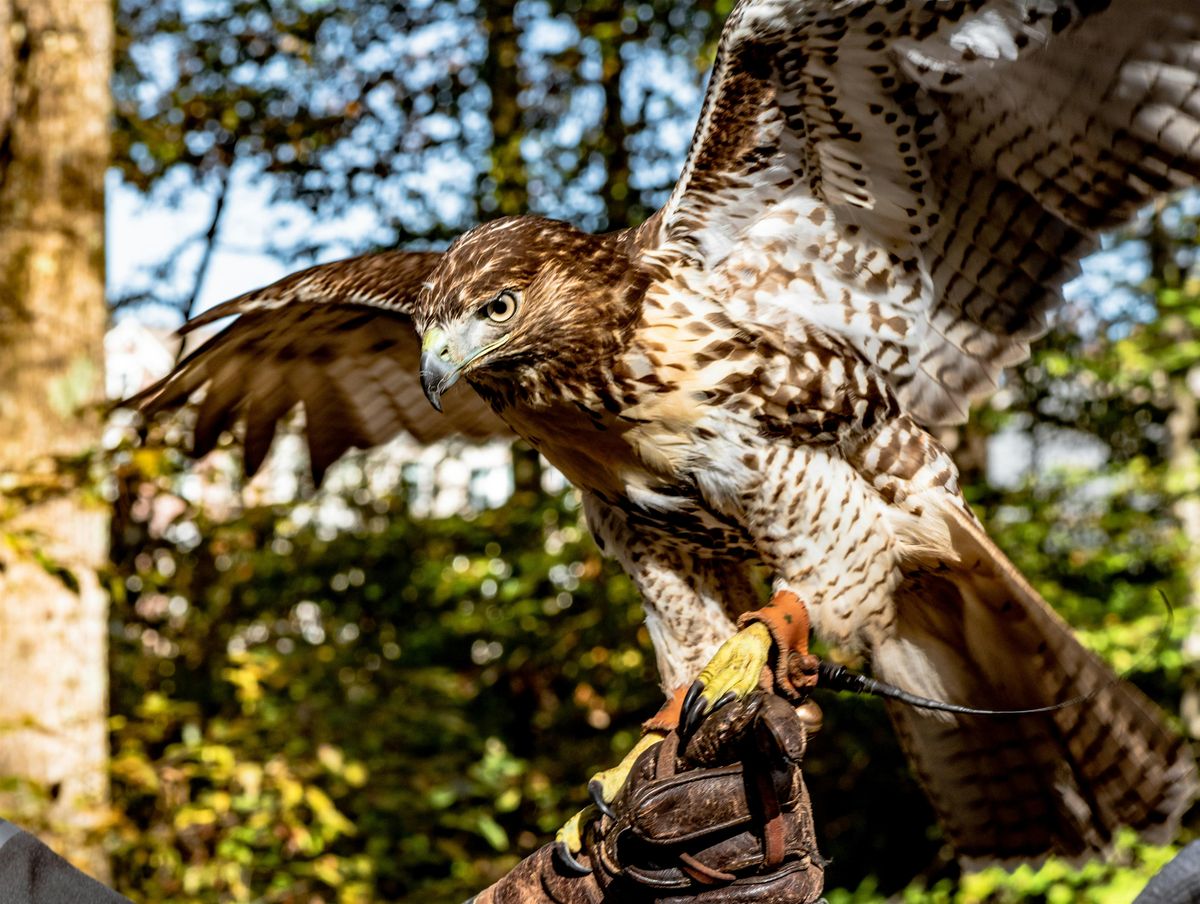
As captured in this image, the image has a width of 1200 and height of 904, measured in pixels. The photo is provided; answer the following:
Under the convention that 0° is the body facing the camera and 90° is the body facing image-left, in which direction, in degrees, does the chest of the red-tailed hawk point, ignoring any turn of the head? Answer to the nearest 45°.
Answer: approximately 45°

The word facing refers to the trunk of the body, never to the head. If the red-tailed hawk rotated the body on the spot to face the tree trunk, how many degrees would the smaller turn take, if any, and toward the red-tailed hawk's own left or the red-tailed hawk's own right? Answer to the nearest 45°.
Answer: approximately 90° to the red-tailed hawk's own right
